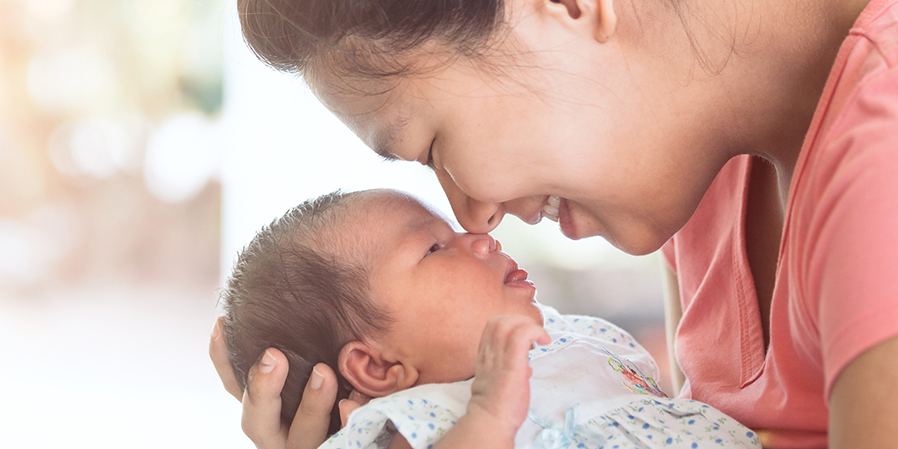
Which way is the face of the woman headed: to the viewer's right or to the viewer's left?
to the viewer's left

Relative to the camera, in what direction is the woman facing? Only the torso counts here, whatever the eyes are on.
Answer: to the viewer's left
